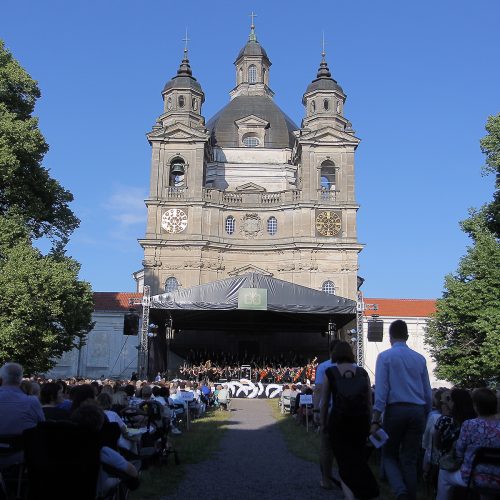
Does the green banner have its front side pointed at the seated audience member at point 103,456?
yes

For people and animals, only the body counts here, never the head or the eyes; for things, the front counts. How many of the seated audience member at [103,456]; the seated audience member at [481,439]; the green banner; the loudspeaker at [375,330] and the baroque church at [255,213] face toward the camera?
3

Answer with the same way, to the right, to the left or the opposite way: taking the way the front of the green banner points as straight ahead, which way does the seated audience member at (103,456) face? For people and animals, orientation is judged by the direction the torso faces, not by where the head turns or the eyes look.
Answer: the opposite way

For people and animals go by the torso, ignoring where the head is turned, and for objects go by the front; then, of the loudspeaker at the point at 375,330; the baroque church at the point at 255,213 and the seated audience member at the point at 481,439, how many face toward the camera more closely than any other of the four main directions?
2

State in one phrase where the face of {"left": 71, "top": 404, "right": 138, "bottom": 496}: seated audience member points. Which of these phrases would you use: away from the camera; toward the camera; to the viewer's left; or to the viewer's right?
away from the camera

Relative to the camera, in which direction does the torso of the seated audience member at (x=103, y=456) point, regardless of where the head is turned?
away from the camera

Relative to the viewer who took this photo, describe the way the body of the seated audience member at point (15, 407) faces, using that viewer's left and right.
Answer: facing away from the viewer

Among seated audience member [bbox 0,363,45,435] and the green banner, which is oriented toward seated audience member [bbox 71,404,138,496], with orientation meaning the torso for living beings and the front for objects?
the green banner

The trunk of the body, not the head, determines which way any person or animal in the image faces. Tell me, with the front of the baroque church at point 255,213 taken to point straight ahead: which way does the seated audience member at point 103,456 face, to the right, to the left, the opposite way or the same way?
the opposite way

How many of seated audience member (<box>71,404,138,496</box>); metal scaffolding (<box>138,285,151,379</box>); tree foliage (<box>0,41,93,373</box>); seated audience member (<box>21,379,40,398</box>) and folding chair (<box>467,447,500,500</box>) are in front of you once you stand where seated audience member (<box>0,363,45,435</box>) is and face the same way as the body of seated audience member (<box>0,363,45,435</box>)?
3

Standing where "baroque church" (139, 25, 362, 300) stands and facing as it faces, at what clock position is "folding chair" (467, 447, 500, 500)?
The folding chair is roughly at 12 o'clock from the baroque church.
